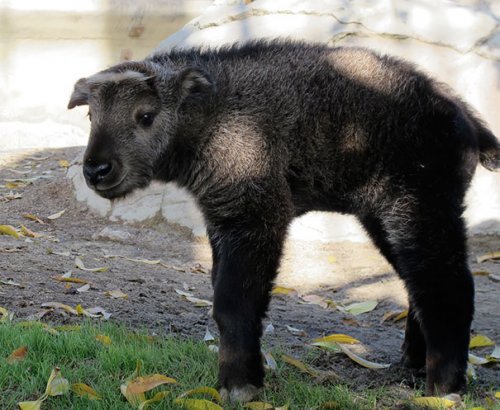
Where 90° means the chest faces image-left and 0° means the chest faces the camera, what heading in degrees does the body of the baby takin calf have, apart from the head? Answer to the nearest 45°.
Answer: approximately 90°

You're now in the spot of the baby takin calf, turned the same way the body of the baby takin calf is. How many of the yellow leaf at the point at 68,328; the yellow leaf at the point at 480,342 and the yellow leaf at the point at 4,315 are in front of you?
2

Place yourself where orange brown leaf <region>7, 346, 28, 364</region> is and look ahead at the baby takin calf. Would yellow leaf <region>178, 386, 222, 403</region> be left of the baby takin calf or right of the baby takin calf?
right

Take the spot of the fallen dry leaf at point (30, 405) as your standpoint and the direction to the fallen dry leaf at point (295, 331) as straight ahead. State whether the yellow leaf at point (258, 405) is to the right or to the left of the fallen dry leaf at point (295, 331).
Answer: right

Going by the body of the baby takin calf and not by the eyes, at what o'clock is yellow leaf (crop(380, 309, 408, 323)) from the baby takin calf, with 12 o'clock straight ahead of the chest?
The yellow leaf is roughly at 4 o'clock from the baby takin calf.

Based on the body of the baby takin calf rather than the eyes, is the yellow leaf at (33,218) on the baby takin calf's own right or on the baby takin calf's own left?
on the baby takin calf's own right

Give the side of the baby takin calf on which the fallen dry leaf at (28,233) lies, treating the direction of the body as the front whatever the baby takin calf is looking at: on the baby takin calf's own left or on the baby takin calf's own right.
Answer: on the baby takin calf's own right
